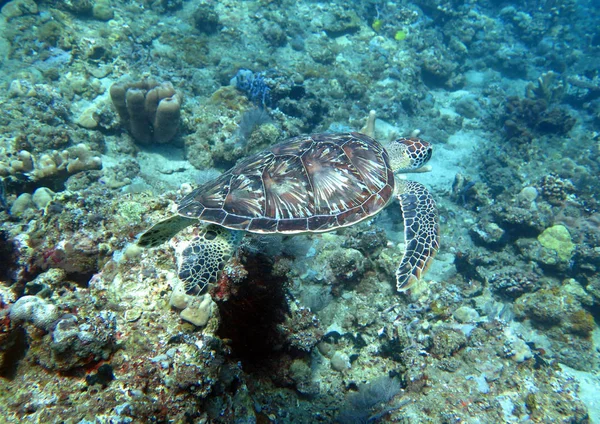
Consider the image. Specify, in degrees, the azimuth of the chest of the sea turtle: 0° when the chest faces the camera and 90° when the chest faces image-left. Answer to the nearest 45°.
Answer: approximately 270°

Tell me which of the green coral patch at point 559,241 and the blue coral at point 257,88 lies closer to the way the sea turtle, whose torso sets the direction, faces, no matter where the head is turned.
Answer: the green coral patch

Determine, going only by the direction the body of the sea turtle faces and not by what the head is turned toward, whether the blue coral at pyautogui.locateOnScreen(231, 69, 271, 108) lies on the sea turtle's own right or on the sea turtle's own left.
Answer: on the sea turtle's own left

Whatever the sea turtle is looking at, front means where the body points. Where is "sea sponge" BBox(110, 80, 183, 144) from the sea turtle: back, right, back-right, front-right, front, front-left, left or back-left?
back-left

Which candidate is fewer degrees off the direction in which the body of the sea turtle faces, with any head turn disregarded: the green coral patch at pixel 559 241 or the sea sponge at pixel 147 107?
the green coral patch

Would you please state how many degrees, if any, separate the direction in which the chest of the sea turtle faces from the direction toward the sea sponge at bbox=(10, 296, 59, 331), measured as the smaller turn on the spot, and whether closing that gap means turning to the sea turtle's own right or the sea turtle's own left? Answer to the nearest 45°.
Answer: approximately 135° to the sea turtle's own right
